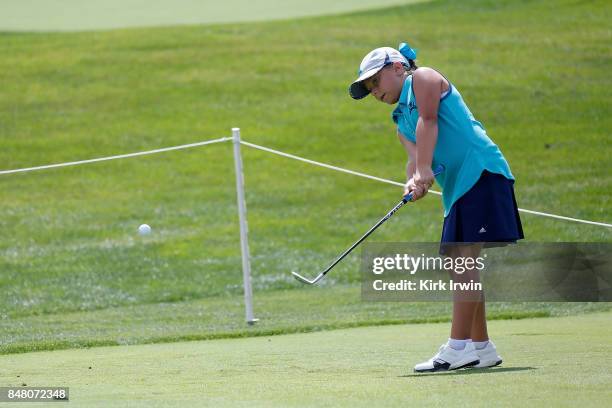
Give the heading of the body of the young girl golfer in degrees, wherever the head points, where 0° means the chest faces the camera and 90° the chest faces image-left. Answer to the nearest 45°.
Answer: approximately 90°

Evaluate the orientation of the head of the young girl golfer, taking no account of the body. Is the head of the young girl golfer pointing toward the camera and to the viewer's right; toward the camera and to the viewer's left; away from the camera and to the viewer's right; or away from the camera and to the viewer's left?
toward the camera and to the viewer's left
